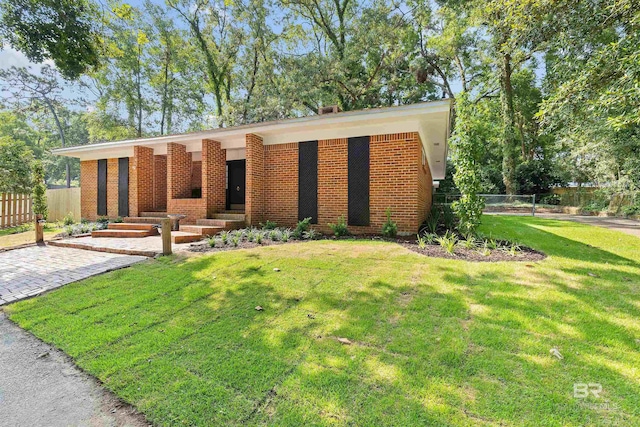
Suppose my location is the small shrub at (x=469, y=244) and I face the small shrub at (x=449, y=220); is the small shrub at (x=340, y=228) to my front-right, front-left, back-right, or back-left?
front-left

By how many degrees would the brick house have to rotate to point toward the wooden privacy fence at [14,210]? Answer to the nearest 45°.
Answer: approximately 90° to its right

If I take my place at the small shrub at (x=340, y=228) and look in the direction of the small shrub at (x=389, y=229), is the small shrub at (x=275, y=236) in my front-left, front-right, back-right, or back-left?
back-right

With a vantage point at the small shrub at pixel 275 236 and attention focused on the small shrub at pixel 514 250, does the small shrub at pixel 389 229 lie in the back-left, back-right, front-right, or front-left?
front-left

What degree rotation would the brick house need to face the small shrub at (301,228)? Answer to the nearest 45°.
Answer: approximately 45° to its left

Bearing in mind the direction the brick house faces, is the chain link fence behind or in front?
behind

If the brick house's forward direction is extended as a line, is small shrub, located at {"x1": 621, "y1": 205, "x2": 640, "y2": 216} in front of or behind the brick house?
behind

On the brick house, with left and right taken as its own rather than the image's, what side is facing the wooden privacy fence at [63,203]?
right

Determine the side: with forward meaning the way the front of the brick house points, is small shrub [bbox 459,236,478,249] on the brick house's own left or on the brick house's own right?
on the brick house's own left
